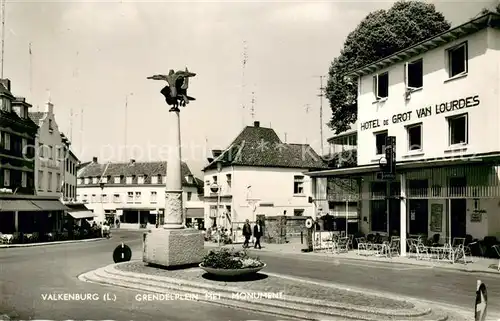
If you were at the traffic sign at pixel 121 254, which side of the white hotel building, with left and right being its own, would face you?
front

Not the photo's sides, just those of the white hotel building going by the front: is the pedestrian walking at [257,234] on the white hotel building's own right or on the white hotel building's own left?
on the white hotel building's own right

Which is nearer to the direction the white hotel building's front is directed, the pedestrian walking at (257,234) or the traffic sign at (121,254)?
the traffic sign

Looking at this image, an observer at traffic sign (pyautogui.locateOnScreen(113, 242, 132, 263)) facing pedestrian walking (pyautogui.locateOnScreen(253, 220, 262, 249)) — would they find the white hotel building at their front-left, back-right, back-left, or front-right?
front-right

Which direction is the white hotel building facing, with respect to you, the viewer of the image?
facing the viewer and to the left of the viewer
